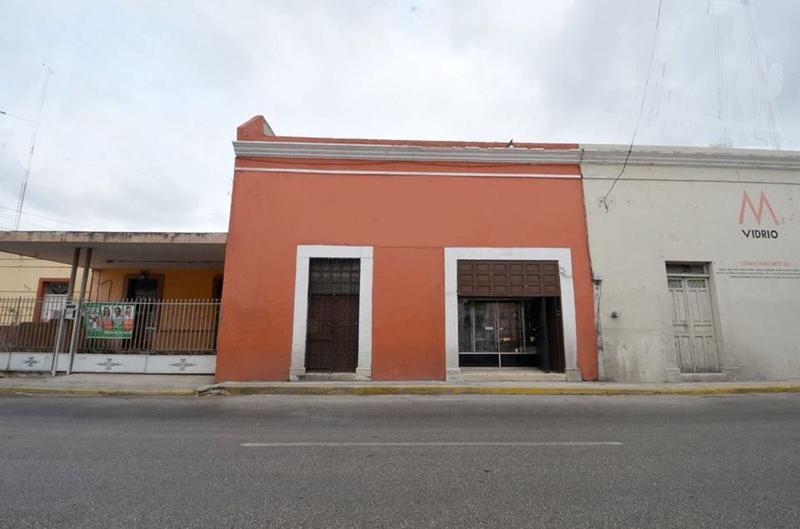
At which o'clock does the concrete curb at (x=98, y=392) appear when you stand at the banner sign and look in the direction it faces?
The concrete curb is roughly at 12 o'clock from the banner sign.

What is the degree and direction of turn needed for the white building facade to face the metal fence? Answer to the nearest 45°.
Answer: approximately 45° to its right

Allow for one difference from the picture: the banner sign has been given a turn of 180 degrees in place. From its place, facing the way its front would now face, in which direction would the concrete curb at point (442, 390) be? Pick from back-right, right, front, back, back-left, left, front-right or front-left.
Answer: back-right

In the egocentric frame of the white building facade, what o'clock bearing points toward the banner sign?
The banner sign is roughly at 2 o'clock from the white building facade.

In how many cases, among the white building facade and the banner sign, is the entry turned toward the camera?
2

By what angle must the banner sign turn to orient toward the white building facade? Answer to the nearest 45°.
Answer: approximately 45° to its left

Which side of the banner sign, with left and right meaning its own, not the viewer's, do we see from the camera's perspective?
front

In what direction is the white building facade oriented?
toward the camera

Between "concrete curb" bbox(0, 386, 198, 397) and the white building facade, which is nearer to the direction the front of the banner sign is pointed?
the concrete curb
